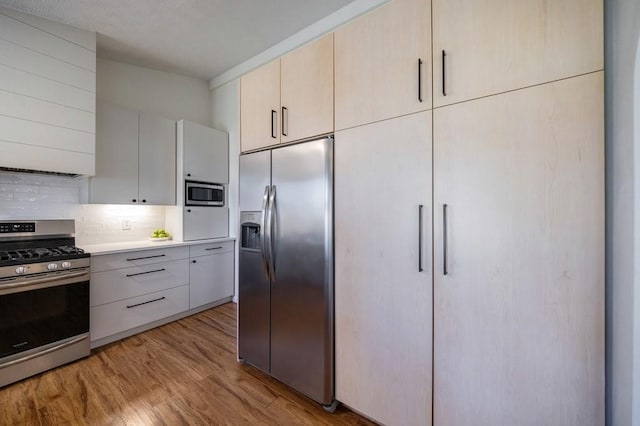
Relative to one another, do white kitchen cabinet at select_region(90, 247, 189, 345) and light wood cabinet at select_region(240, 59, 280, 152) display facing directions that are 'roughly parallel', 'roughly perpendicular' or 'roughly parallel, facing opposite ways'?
roughly perpendicular

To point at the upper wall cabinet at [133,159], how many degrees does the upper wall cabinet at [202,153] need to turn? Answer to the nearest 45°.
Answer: approximately 135° to its right

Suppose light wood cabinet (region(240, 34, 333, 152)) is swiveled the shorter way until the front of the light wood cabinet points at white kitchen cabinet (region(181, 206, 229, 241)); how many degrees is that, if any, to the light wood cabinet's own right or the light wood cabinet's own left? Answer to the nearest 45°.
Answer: approximately 90° to the light wood cabinet's own right

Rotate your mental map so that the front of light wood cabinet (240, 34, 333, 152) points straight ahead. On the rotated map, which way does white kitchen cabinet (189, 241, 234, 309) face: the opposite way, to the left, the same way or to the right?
to the left

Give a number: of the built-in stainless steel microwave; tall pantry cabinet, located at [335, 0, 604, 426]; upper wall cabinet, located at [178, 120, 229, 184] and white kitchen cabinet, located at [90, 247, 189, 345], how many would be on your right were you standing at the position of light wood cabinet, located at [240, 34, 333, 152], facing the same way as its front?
3

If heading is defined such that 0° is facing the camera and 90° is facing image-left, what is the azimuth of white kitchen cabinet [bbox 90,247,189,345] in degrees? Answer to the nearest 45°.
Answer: approximately 315°

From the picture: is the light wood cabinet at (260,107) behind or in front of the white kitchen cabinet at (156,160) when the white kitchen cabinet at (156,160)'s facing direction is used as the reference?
in front

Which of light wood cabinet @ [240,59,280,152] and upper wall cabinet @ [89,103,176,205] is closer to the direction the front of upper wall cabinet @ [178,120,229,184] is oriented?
the light wood cabinet

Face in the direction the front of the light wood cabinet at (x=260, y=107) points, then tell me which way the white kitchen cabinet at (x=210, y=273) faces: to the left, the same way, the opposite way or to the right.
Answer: to the left

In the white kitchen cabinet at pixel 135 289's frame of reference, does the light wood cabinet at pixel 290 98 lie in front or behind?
in front

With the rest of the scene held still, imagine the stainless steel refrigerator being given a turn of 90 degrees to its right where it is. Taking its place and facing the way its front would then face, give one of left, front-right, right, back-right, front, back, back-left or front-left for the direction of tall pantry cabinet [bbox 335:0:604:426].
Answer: back

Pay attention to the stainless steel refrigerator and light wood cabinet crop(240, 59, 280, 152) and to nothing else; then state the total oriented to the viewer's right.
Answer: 0

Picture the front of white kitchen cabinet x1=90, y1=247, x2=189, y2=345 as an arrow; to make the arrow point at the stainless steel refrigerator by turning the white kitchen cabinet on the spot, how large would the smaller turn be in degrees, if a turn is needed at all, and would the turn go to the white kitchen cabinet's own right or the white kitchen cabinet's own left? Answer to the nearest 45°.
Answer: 0° — it already faces it

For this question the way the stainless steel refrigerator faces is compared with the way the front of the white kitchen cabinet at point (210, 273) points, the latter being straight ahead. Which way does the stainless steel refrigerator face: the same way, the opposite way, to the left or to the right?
to the right
